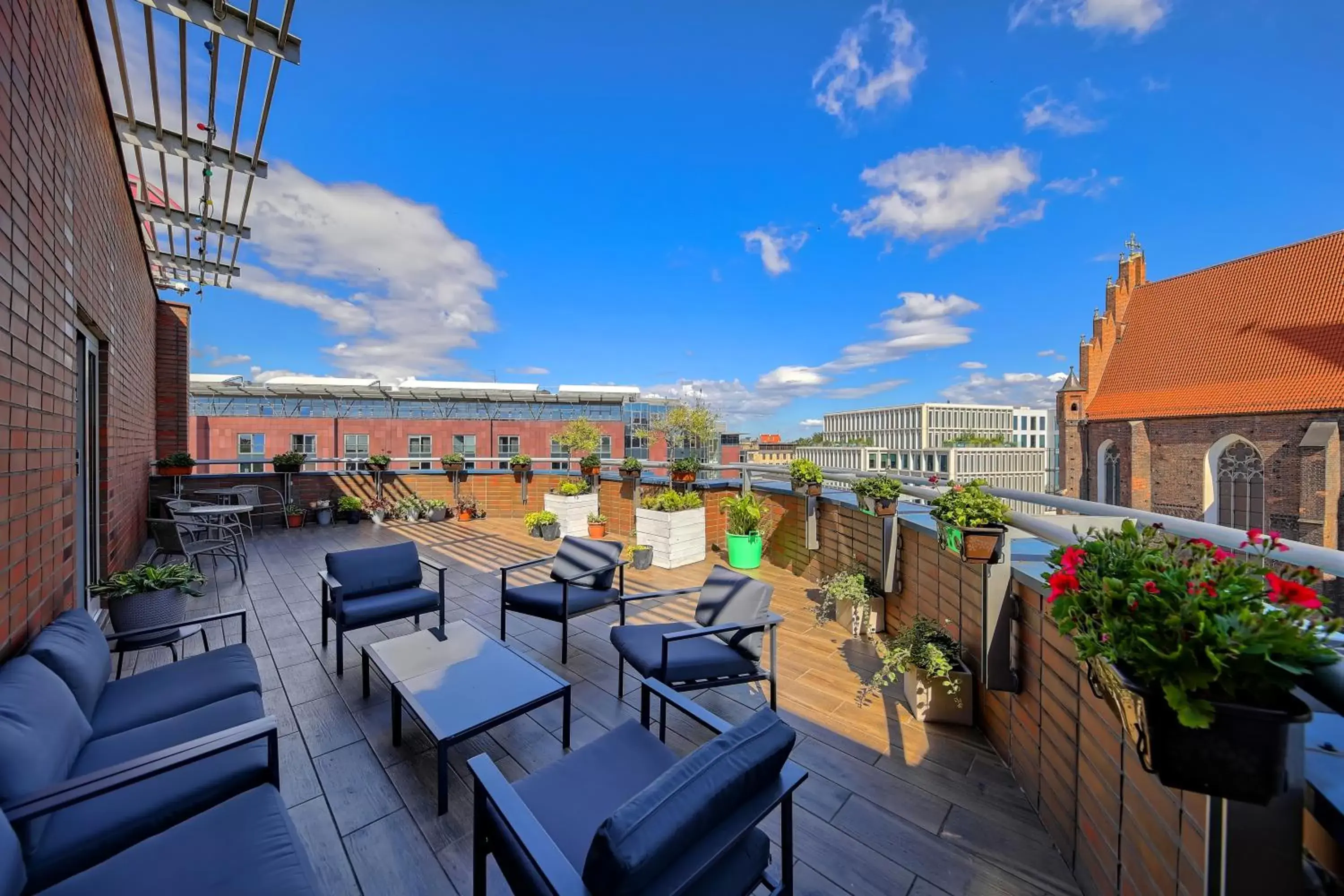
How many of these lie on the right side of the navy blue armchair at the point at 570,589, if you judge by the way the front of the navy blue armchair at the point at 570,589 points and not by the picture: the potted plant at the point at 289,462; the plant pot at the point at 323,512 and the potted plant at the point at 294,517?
3

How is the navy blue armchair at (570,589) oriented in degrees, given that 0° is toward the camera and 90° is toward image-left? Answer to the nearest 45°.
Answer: approximately 45°

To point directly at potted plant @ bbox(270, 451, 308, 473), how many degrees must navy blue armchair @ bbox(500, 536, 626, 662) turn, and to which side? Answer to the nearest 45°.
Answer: approximately 90° to its right

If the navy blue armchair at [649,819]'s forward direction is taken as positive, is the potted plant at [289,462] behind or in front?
in front

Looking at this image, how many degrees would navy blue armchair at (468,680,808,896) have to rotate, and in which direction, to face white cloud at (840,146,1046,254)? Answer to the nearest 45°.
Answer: approximately 90° to its right

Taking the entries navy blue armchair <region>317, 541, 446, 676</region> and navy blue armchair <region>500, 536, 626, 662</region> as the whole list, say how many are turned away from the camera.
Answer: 0

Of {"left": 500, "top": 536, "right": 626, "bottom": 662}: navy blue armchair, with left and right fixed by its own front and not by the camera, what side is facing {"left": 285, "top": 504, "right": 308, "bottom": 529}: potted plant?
right

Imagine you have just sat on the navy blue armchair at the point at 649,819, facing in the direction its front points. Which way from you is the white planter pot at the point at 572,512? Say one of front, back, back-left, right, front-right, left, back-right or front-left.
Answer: front-right

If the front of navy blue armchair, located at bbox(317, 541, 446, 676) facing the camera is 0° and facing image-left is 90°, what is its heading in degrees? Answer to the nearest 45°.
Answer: approximately 315°

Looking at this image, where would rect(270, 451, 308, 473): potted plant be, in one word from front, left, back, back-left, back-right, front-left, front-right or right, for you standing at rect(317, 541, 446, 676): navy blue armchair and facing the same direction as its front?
back-left

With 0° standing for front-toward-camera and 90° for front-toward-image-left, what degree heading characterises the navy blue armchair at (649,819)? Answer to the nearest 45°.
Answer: approximately 135°

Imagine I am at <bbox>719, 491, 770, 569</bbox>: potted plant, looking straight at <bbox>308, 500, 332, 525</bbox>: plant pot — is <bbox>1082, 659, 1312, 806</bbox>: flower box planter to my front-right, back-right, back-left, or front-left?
back-left

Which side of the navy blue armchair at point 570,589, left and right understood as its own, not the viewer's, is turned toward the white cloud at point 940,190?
back
